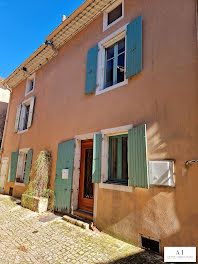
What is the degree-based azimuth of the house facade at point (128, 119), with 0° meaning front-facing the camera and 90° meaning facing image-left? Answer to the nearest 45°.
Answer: approximately 45°
